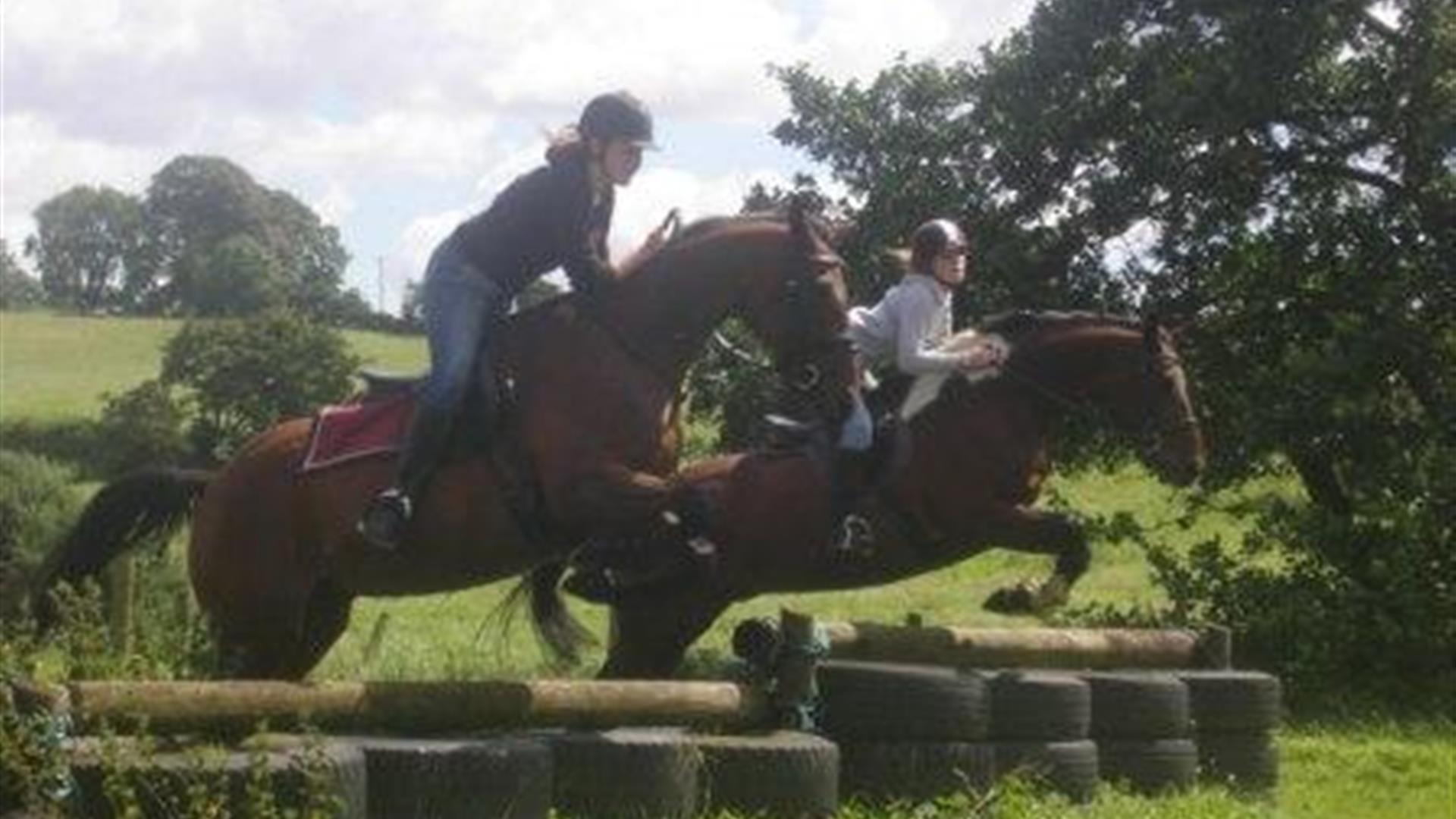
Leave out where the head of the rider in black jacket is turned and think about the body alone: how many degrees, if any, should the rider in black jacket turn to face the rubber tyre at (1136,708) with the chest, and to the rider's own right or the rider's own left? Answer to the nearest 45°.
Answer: approximately 45° to the rider's own left

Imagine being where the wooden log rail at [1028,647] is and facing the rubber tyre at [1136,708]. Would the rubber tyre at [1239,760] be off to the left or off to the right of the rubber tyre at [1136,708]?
left

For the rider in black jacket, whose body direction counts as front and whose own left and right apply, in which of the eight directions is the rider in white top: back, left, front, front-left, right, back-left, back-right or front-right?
front-left

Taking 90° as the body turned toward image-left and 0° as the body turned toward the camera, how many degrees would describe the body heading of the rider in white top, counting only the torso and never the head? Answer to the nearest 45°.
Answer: approximately 270°

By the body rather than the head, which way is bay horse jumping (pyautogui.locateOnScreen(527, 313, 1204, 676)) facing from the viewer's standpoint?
to the viewer's right

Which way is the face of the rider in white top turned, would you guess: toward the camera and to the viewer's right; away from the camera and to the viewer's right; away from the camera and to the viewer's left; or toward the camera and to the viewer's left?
toward the camera and to the viewer's right

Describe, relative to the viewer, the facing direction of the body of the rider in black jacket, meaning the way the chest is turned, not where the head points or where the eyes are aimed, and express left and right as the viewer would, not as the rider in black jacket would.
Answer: facing to the right of the viewer

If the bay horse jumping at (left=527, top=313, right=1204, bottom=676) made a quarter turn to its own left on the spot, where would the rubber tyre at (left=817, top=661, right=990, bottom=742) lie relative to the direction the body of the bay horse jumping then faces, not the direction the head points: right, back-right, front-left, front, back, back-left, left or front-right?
back

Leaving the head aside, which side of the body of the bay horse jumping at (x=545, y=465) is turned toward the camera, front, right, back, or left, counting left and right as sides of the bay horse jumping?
right
